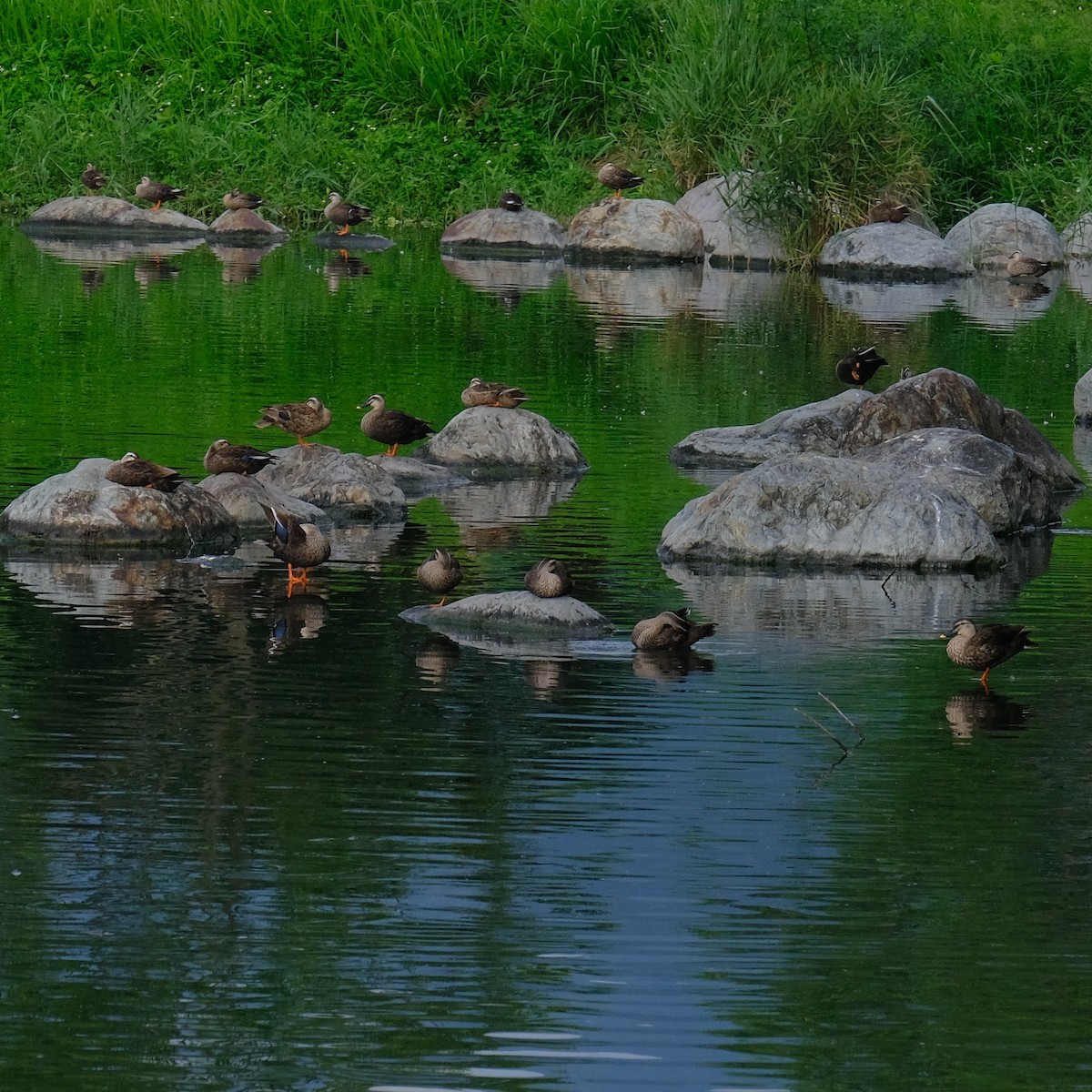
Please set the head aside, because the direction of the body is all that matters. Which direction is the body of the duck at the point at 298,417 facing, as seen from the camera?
to the viewer's right

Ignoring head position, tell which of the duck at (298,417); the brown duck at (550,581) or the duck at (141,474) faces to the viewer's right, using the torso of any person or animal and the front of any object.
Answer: the duck at (298,417)

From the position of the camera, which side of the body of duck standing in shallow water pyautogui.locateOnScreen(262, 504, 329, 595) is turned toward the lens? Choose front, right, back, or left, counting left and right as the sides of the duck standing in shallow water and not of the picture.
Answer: right

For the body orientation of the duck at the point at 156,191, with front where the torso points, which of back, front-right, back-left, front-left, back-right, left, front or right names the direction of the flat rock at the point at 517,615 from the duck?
left

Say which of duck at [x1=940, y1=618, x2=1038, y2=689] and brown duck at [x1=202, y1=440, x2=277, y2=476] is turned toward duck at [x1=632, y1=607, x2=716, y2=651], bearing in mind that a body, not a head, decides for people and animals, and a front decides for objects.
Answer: duck at [x1=940, y1=618, x2=1038, y2=689]

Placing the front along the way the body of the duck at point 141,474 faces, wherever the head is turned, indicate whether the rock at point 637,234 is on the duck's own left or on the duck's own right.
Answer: on the duck's own right

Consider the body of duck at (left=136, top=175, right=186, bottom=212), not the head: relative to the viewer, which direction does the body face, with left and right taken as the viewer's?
facing to the left of the viewer

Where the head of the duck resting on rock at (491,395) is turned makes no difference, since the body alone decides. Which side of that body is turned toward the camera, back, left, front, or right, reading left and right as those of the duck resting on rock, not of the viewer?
left

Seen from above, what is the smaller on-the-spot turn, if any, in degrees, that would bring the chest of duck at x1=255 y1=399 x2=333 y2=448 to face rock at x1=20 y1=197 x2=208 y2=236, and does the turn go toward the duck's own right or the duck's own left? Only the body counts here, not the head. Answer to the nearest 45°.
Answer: approximately 90° to the duck's own left

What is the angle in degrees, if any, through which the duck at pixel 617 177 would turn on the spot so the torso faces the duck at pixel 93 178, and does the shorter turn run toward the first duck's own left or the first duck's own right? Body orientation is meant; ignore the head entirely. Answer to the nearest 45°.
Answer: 0° — it already faces it
